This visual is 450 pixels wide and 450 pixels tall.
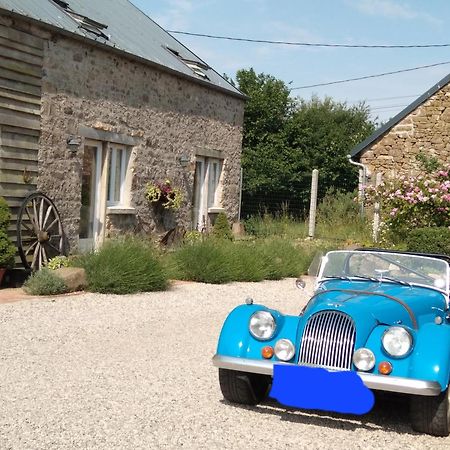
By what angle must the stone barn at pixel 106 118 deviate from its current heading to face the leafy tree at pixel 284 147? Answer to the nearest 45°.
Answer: approximately 90° to its left

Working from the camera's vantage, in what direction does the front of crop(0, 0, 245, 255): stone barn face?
facing the viewer and to the right of the viewer

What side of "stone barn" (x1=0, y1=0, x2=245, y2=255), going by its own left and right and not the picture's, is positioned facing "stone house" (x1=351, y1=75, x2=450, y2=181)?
left

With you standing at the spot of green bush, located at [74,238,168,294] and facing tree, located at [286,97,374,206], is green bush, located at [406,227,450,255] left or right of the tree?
right

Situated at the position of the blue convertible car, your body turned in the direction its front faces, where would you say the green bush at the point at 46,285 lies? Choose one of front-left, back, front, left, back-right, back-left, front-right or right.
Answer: right

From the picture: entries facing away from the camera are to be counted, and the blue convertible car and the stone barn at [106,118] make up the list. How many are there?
0

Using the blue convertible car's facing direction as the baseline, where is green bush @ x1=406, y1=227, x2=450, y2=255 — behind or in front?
behind

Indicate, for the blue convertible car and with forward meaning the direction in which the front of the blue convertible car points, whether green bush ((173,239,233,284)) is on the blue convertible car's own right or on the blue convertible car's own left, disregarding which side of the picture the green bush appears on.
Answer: on the blue convertible car's own right

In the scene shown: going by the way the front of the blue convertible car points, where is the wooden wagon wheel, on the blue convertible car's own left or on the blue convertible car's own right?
on the blue convertible car's own right

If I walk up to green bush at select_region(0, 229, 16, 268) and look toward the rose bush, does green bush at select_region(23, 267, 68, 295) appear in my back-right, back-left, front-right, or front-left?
front-right

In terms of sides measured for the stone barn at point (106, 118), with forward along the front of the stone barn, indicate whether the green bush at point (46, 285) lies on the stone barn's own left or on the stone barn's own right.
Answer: on the stone barn's own right

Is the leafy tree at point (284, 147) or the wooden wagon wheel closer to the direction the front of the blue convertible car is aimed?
the wooden wagon wheel

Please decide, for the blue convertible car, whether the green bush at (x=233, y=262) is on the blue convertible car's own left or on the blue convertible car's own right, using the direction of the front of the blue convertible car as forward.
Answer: on the blue convertible car's own right

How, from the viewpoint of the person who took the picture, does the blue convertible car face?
facing the viewer and to the left of the viewer

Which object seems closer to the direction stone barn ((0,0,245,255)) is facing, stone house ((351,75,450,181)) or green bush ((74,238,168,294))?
the green bush
